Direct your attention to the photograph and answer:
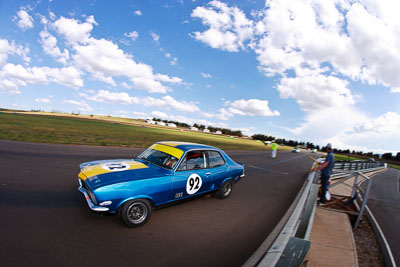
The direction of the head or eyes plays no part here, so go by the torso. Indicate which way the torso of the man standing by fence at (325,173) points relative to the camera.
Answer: to the viewer's left

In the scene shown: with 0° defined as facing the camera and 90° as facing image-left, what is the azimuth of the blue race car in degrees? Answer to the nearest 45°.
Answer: approximately 45°
